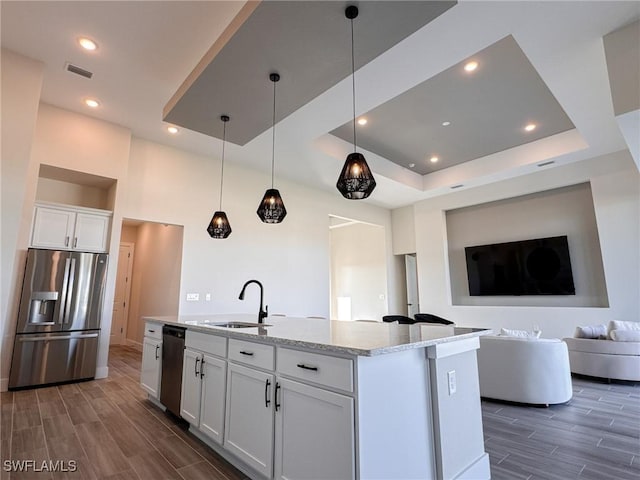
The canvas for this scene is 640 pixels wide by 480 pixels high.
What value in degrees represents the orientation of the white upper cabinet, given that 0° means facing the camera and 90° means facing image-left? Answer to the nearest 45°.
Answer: approximately 0°

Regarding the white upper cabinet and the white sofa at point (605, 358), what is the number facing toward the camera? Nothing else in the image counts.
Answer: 1

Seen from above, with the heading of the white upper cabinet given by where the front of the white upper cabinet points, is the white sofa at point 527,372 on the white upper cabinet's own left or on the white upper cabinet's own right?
on the white upper cabinet's own left

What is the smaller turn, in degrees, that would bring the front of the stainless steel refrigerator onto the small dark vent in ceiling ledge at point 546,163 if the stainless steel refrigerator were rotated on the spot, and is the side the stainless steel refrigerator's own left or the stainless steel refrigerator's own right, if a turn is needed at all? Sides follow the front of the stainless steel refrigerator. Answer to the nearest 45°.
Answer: approximately 45° to the stainless steel refrigerator's own left

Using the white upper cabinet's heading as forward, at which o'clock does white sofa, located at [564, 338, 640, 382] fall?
The white sofa is roughly at 10 o'clock from the white upper cabinet.

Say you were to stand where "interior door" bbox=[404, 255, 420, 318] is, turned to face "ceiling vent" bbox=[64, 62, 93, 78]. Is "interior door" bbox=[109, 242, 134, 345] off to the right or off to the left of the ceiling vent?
right
